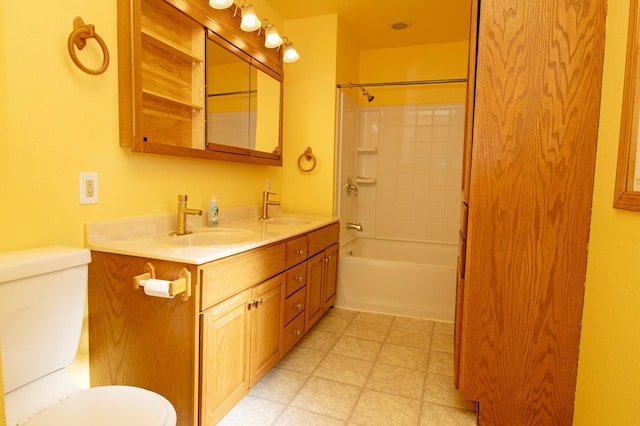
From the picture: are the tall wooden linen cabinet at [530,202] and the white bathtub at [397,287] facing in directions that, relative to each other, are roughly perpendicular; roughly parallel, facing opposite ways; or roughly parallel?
roughly perpendicular

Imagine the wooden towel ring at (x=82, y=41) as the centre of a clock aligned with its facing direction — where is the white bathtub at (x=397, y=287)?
The white bathtub is roughly at 10 o'clock from the wooden towel ring.

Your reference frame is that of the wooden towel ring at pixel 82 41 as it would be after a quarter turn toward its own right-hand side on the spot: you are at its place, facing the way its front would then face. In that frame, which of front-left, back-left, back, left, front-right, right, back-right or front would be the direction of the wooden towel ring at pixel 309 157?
back

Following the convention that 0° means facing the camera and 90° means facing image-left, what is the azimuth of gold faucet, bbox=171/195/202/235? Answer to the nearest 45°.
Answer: approximately 315°

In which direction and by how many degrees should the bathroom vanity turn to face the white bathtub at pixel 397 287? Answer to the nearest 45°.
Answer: approximately 90° to its left

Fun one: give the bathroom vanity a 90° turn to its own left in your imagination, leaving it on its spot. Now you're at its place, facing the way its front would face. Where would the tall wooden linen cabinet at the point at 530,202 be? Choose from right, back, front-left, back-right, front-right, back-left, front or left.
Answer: front-right

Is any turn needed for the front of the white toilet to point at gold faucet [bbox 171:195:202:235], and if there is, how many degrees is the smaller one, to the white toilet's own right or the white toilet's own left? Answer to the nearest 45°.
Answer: approximately 90° to the white toilet's own left

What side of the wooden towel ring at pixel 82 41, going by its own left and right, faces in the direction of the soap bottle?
left

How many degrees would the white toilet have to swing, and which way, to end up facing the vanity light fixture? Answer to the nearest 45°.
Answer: approximately 90° to its left

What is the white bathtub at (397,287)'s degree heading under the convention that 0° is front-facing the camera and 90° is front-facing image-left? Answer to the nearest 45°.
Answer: approximately 0°

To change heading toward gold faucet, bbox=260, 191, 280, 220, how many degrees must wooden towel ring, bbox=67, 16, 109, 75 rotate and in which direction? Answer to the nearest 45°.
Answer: approximately 90° to its left

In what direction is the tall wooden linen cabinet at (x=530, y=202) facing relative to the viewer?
to the viewer's left

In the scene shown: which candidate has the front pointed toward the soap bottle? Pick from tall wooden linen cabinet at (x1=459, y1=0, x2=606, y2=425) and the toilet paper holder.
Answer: the tall wooden linen cabinet
